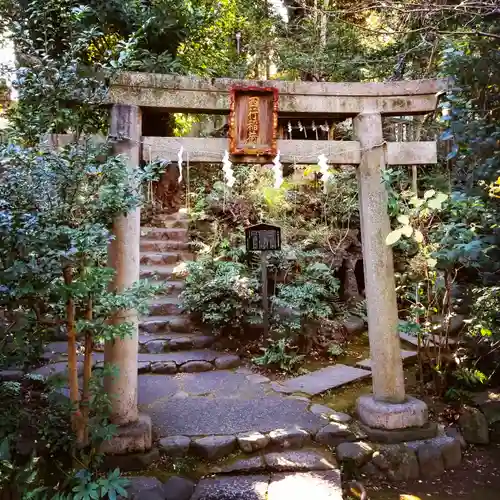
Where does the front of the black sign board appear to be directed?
toward the camera

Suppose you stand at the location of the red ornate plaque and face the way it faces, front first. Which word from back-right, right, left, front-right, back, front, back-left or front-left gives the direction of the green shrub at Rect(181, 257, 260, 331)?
back

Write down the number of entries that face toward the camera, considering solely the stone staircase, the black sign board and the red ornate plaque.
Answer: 3

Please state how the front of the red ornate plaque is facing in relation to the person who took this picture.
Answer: facing the viewer

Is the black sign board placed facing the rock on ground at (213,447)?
yes

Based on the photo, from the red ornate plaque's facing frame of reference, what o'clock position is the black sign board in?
The black sign board is roughly at 6 o'clock from the red ornate plaque.

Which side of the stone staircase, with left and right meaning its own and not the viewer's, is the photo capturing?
front

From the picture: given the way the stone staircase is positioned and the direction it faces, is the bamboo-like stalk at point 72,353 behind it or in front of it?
in front

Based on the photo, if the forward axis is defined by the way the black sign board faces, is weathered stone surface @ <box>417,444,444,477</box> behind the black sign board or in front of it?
in front

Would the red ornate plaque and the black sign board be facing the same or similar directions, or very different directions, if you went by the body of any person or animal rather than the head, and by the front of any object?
same or similar directions

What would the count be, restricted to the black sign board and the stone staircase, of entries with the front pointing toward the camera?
2

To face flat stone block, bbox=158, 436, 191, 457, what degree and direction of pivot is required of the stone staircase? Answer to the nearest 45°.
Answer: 0° — it already faces it

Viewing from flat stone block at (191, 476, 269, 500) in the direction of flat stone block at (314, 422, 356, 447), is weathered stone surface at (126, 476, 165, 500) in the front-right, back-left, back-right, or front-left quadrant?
back-left

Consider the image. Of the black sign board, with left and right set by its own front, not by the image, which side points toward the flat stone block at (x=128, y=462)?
front
